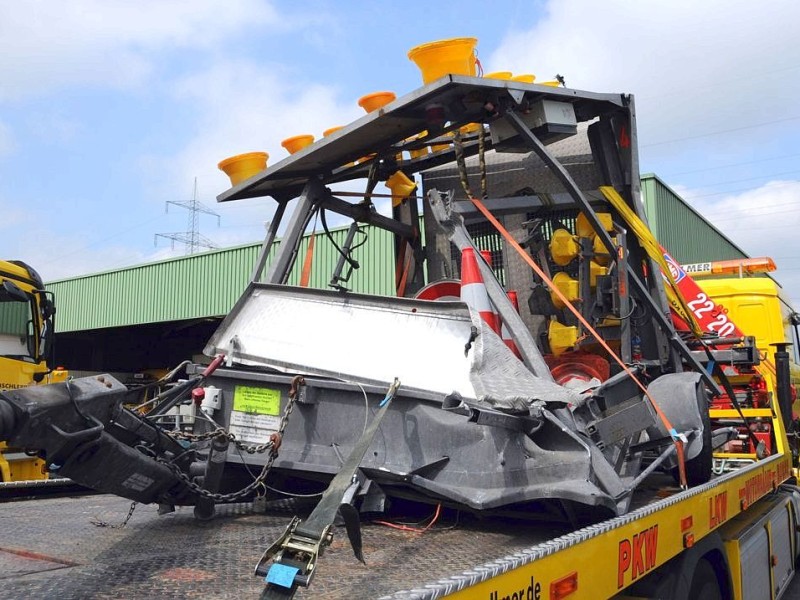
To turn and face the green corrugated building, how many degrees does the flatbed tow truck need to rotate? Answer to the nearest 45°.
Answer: approximately 45° to its left

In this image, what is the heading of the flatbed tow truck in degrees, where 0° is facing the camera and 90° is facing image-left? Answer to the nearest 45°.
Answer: approximately 225°
